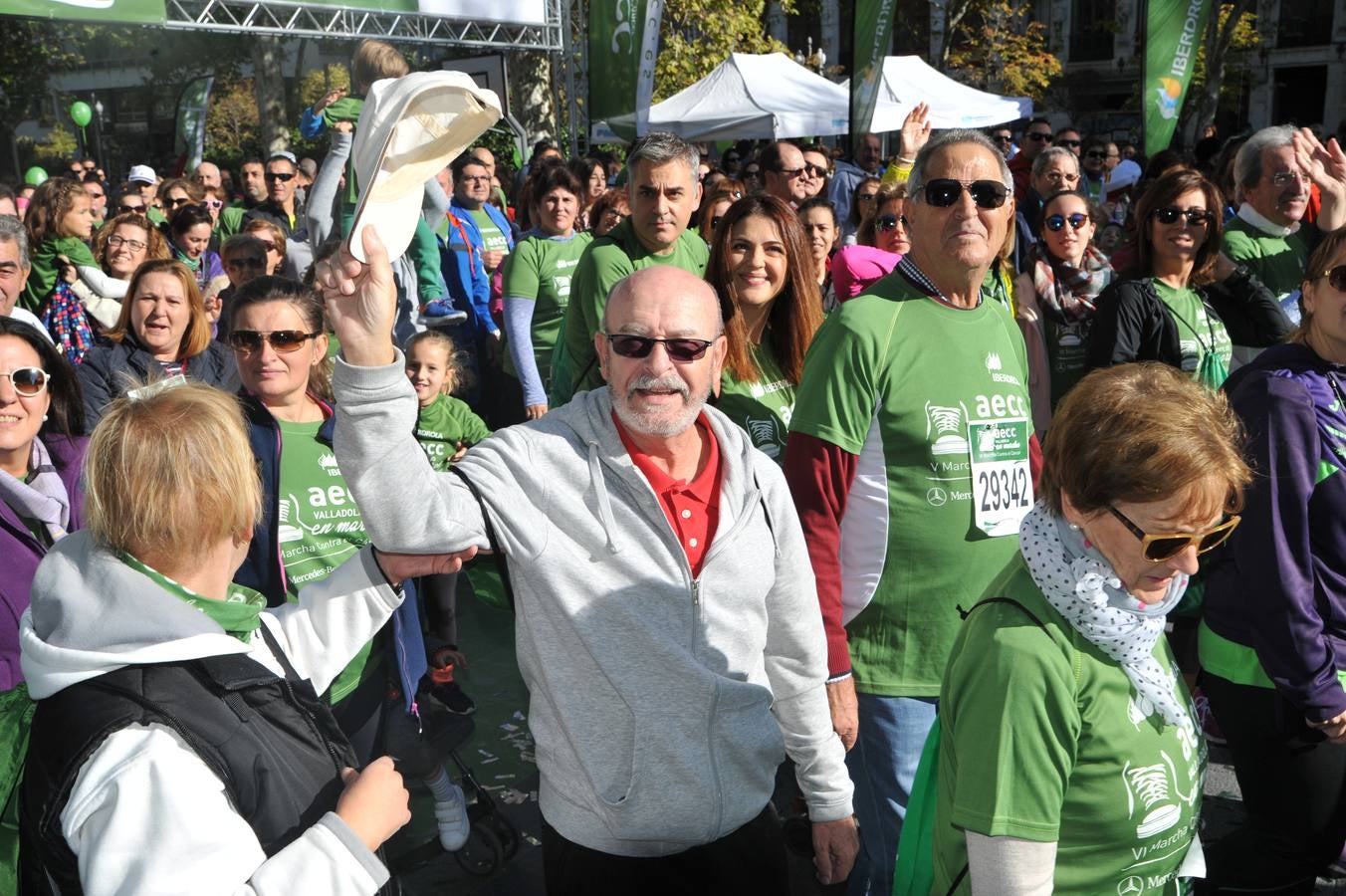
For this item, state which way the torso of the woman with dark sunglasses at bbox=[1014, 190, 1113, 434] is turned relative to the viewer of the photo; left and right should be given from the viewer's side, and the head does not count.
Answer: facing the viewer

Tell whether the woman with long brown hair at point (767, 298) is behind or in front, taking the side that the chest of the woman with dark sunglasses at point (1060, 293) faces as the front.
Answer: in front

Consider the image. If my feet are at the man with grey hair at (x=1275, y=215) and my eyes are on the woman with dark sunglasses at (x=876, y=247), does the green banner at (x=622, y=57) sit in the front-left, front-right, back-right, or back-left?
front-right

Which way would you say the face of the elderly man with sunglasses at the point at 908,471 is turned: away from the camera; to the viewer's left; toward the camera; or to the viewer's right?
toward the camera

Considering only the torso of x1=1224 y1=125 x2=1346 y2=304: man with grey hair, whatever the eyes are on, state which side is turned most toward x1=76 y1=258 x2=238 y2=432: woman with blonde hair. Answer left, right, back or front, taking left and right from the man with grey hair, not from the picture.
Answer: right

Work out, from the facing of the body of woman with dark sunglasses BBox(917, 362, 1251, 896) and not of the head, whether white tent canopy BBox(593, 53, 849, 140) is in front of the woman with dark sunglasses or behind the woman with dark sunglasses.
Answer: behind

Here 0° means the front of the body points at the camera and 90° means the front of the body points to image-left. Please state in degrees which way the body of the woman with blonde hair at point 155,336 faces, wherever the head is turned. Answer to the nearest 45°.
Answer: approximately 0°

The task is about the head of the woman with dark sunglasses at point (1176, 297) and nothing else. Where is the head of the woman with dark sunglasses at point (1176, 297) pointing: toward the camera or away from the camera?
toward the camera

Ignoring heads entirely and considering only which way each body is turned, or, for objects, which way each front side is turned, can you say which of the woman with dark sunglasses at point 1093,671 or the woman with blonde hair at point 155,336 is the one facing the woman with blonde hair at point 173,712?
the woman with blonde hair at point 155,336

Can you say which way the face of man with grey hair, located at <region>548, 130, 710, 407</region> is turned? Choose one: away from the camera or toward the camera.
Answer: toward the camera

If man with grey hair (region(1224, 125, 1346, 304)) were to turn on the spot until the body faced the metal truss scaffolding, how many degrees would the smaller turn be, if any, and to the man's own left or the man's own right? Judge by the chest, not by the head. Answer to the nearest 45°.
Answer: approximately 180°

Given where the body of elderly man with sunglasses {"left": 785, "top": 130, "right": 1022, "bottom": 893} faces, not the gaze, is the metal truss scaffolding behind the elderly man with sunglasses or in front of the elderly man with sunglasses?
behind

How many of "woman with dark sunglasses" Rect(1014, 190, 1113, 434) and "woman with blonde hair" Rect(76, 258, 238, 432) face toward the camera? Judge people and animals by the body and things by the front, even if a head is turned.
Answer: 2

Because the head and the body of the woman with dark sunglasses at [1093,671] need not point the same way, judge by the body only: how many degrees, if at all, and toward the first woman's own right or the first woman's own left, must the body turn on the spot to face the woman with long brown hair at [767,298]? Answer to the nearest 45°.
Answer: approximately 180°
